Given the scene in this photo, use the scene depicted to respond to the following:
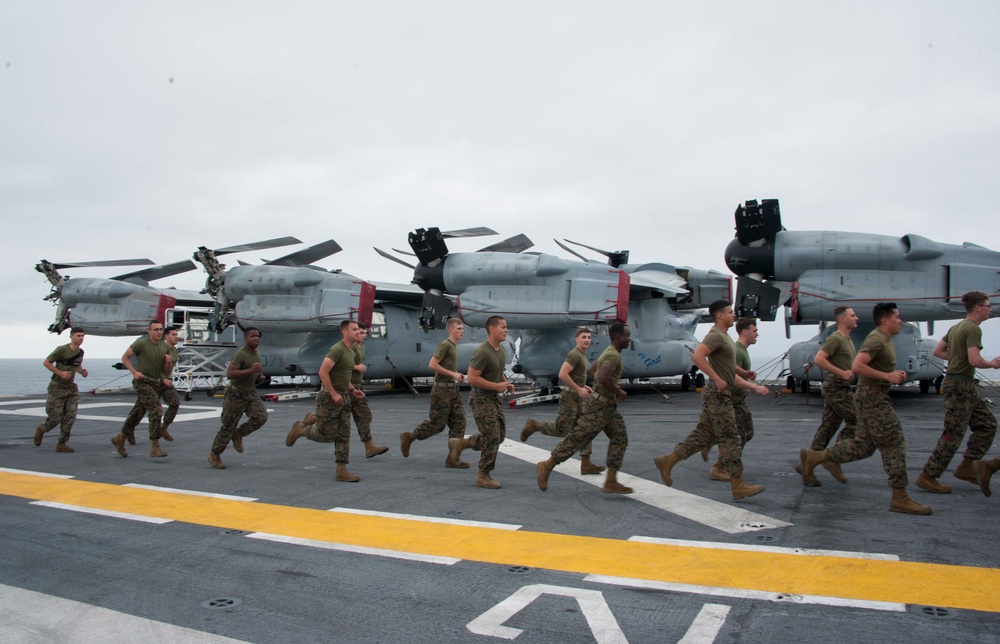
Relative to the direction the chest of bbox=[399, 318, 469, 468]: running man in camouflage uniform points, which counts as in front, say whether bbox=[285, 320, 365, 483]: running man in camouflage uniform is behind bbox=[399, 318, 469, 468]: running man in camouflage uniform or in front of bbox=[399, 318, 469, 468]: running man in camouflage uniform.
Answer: behind

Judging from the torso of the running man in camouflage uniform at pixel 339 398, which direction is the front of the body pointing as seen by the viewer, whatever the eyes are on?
to the viewer's right

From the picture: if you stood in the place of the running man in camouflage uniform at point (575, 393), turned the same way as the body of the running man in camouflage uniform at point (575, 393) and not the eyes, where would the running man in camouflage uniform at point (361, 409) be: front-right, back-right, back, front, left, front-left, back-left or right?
back

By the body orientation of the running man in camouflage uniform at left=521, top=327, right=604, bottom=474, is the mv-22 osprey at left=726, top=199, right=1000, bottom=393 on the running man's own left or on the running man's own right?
on the running man's own left

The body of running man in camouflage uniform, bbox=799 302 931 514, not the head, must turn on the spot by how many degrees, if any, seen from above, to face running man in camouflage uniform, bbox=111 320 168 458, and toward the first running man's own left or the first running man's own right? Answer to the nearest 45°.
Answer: approximately 180°

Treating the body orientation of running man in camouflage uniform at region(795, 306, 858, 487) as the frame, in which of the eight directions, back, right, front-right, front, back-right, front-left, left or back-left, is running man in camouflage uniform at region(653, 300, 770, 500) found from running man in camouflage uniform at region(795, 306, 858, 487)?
back-right

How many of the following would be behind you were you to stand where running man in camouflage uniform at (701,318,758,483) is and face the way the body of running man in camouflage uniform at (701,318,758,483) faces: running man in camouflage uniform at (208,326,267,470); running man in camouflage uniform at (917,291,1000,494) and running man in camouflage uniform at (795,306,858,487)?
1

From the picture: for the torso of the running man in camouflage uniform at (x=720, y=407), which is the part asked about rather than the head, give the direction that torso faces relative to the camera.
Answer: to the viewer's right

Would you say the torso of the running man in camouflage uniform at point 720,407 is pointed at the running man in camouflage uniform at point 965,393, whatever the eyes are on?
yes

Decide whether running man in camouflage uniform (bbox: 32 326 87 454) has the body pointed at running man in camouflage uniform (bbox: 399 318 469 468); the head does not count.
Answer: yes

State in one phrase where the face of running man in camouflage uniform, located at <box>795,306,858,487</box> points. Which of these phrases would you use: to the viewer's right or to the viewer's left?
to the viewer's right

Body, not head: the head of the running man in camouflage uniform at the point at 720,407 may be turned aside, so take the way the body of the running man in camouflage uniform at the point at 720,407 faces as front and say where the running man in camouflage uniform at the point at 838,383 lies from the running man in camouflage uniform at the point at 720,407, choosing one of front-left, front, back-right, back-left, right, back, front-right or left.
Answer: front-left

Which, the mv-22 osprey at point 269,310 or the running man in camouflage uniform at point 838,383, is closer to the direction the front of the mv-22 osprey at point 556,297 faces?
the running man in camouflage uniform

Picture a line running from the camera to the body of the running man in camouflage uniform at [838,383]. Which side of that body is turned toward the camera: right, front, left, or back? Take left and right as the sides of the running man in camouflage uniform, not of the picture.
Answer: right
